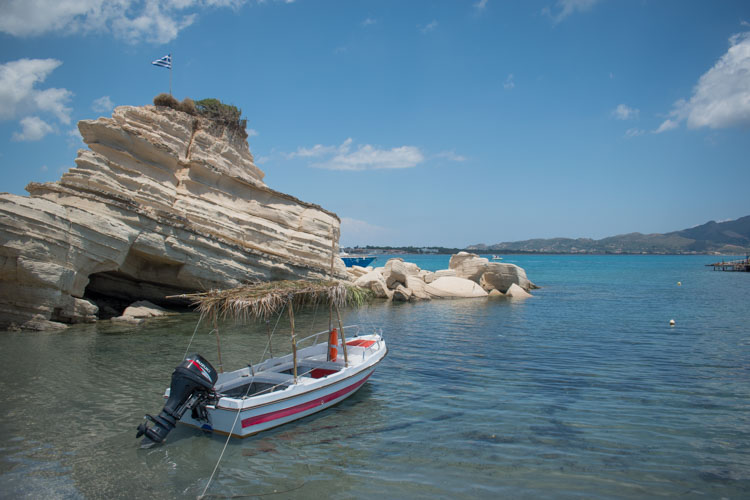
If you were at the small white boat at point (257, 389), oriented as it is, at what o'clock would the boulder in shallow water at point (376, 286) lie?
The boulder in shallow water is roughly at 11 o'clock from the small white boat.

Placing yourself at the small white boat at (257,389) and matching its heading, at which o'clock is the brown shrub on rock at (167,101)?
The brown shrub on rock is roughly at 10 o'clock from the small white boat.

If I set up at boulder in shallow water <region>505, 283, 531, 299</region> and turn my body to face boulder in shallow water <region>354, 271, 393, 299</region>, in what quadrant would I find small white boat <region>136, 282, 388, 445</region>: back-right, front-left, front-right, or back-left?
front-left

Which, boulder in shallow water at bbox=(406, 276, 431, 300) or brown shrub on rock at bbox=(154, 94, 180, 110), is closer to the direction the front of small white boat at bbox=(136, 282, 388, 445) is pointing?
the boulder in shallow water

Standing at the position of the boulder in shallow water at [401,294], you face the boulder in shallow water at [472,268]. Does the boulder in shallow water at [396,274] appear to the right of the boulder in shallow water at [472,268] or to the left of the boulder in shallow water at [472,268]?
left

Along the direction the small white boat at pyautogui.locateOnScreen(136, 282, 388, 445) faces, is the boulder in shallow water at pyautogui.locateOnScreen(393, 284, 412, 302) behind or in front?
in front

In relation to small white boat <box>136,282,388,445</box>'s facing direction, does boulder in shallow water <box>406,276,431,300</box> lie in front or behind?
in front

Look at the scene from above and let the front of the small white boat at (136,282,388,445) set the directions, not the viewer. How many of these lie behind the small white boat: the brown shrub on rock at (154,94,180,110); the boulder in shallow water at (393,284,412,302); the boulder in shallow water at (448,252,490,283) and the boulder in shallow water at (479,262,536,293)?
0

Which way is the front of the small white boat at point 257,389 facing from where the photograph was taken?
facing away from the viewer and to the right of the viewer

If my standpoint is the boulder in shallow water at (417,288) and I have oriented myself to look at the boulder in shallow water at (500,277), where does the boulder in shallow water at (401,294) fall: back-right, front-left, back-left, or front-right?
back-right

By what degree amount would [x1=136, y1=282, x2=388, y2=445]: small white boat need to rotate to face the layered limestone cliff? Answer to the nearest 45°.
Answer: approximately 45° to its left

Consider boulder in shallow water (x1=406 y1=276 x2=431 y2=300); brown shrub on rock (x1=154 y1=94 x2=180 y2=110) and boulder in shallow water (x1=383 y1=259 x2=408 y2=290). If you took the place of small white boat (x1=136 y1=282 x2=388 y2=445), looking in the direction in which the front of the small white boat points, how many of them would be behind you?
0

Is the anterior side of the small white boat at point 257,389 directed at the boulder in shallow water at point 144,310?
no
